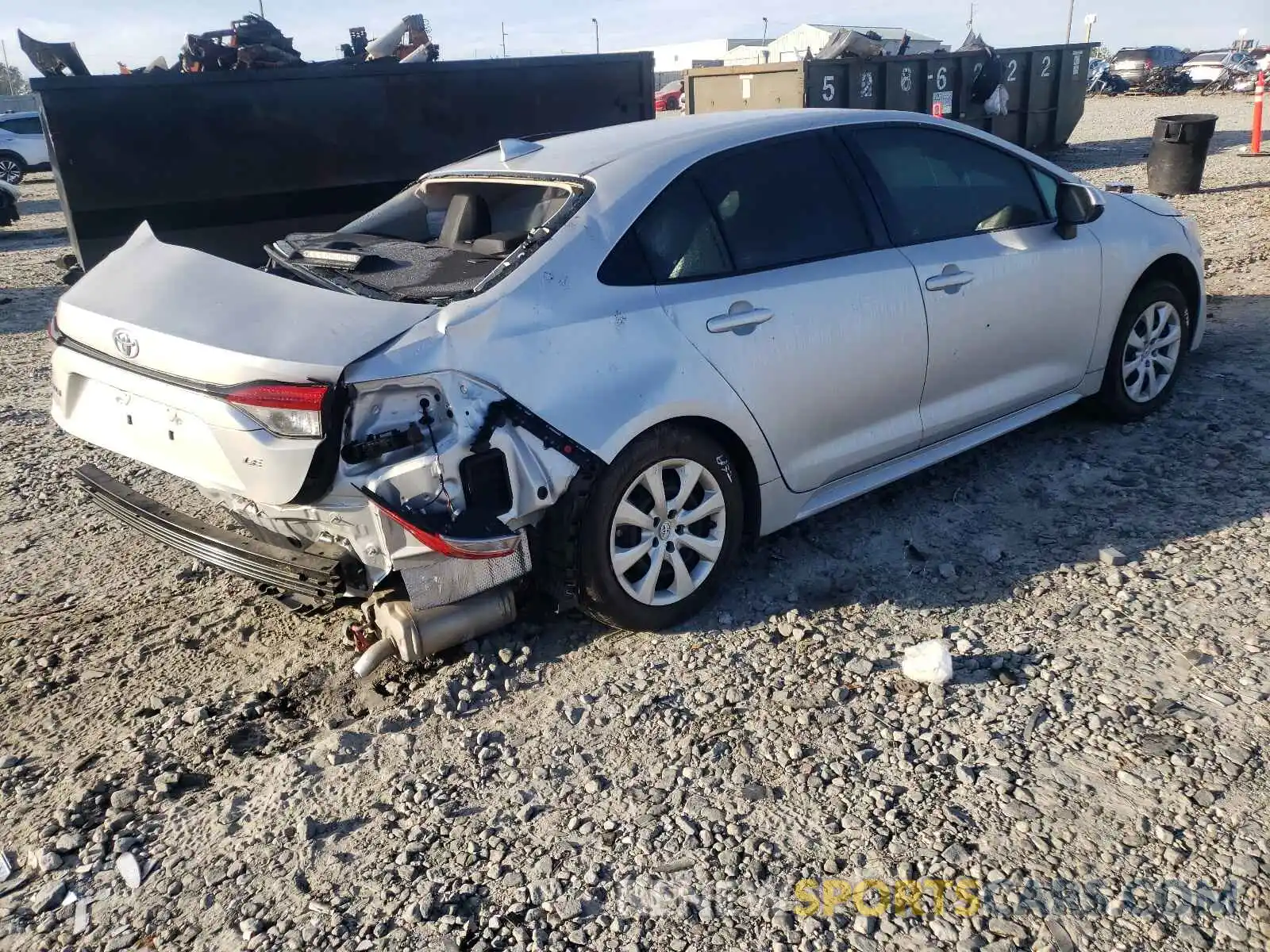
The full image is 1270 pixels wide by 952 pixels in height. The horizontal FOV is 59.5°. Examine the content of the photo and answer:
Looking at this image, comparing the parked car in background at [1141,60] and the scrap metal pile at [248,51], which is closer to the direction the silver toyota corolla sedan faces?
the parked car in background

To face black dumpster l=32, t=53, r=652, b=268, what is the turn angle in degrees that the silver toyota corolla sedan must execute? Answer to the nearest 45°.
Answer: approximately 90° to its left

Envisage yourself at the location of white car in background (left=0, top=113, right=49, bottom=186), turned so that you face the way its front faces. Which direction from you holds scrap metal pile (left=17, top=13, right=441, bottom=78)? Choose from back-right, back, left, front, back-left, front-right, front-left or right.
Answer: right

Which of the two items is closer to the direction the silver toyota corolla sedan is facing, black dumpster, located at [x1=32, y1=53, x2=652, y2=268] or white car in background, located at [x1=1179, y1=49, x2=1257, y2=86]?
the white car in background

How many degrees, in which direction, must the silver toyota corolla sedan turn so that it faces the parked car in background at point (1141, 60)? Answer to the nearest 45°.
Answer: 0° — it already faces it

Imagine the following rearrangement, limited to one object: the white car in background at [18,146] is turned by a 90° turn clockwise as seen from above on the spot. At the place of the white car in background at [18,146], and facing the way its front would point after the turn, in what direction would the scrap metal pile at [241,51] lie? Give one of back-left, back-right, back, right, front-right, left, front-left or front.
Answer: front

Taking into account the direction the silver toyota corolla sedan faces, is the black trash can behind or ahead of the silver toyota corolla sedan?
ahead

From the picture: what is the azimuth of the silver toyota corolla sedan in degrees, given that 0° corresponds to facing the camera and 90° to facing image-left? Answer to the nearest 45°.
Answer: approximately 225°

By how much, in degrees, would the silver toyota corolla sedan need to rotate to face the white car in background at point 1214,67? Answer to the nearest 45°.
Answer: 0° — it already faces it
